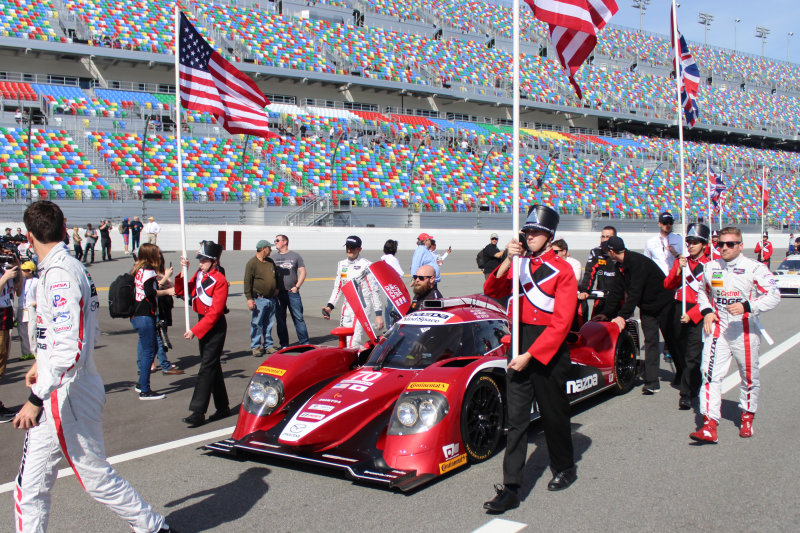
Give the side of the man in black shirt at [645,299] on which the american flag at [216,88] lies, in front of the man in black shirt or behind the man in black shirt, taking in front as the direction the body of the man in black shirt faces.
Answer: in front

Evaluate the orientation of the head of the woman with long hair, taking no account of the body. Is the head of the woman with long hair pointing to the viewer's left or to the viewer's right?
to the viewer's right

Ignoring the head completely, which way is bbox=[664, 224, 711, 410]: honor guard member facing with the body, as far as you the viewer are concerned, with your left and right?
facing the viewer and to the left of the viewer

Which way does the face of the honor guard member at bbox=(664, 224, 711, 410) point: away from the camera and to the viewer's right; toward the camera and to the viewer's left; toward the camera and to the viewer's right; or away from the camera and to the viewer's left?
toward the camera and to the viewer's left

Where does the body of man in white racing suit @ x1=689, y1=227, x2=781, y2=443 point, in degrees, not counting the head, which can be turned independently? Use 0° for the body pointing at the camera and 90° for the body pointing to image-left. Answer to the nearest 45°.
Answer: approximately 45°

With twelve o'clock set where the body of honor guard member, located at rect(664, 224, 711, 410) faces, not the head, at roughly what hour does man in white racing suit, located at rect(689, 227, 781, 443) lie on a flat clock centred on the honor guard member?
The man in white racing suit is roughly at 10 o'clock from the honor guard member.

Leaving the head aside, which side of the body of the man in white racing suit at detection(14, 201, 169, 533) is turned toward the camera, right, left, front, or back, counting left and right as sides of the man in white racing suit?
left

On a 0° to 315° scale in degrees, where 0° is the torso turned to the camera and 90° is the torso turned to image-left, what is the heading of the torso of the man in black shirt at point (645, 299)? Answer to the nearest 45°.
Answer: approximately 90°

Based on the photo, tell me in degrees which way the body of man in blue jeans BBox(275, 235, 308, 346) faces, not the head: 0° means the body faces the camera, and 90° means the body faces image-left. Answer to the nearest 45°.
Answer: approximately 45°

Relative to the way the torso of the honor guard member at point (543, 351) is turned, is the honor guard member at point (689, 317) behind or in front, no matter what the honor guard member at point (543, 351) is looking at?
behind
